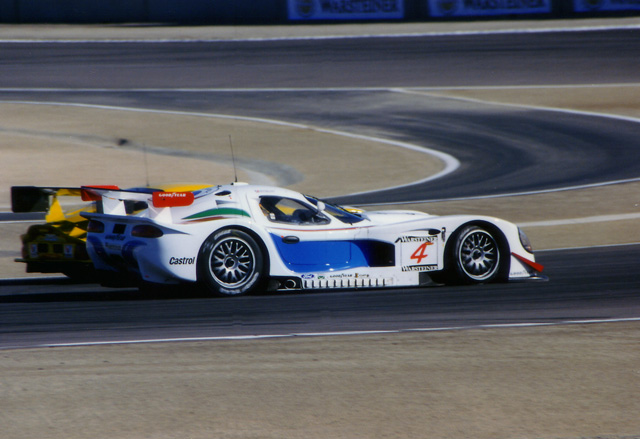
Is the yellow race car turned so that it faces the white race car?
no

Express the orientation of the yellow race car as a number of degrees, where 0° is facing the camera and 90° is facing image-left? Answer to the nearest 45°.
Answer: approximately 225°
